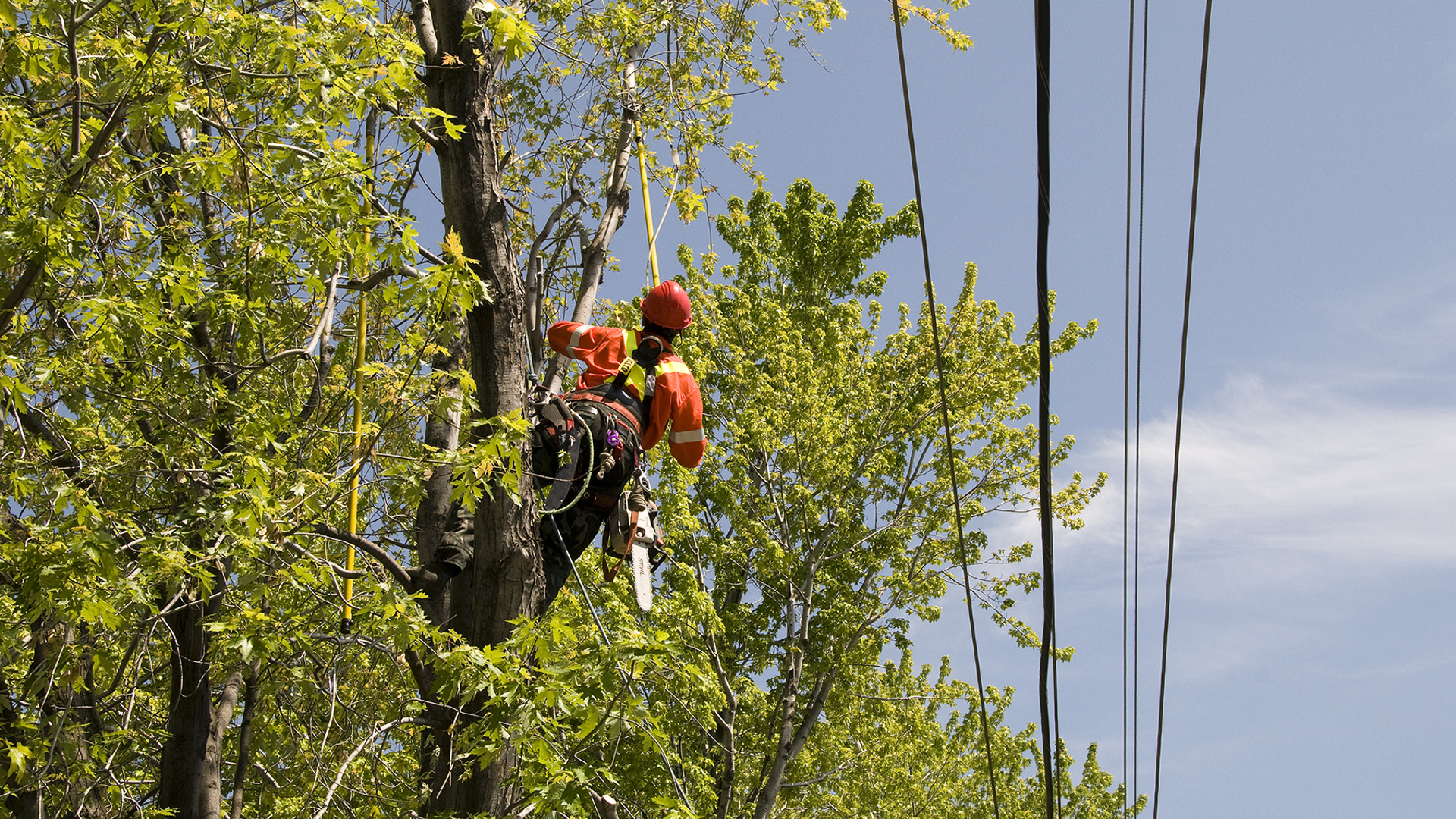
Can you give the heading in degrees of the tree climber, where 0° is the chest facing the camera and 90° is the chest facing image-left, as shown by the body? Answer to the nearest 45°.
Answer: approximately 180°

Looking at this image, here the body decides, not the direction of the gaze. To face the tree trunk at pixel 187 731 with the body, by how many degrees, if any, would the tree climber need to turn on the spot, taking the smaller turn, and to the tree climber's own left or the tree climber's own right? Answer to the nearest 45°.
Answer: approximately 45° to the tree climber's own left

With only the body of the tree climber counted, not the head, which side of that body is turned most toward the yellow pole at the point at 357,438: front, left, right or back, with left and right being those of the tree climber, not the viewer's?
left
